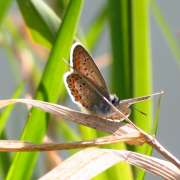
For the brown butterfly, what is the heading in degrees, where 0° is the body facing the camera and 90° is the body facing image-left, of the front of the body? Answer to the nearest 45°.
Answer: approximately 270°
